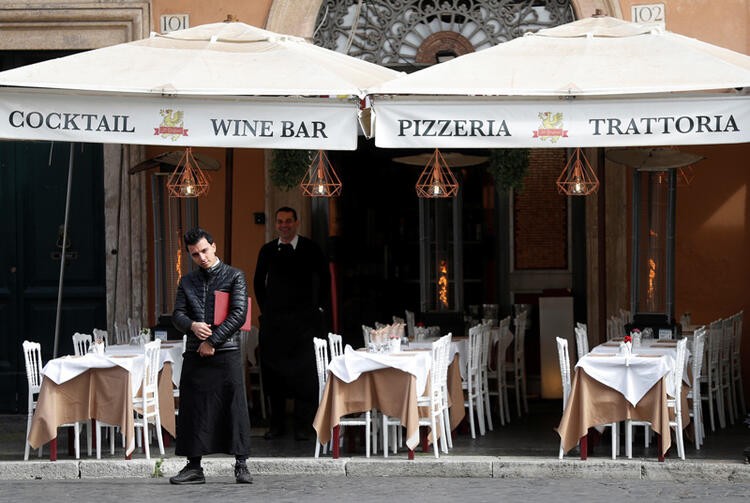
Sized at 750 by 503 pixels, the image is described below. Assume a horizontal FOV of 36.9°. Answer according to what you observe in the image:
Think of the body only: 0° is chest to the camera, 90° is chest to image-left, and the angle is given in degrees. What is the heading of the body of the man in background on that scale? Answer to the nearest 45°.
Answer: approximately 0°

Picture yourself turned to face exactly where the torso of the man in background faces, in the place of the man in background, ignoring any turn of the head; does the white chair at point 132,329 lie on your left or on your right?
on your right

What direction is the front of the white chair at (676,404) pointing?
to the viewer's left

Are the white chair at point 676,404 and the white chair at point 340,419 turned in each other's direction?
yes

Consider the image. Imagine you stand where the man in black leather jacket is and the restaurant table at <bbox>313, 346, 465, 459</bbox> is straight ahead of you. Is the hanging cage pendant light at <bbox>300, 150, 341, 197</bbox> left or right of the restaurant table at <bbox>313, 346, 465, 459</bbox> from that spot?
left

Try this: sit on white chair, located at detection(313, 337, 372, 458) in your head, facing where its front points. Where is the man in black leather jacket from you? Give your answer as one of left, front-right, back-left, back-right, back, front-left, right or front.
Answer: back-right

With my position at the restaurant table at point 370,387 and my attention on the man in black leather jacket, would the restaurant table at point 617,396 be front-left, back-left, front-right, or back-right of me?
back-left

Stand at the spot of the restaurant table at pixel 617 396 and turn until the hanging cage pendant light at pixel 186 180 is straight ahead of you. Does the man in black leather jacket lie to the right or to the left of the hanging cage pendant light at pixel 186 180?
left

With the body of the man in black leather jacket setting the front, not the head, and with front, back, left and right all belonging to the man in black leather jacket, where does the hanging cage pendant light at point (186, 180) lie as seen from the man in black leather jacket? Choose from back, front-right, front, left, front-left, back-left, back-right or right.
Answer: back

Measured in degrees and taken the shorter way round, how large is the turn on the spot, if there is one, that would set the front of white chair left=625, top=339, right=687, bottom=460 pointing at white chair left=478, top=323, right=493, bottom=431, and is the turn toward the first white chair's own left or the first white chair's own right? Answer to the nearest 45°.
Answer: approximately 45° to the first white chair's own right

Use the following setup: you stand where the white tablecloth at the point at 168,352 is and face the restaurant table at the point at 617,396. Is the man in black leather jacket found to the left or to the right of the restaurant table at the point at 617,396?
right

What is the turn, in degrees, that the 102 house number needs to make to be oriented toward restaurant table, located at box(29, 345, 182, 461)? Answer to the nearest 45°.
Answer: approximately 45° to its right

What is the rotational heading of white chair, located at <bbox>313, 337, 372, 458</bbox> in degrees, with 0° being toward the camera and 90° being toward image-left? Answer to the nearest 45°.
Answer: approximately 270°
